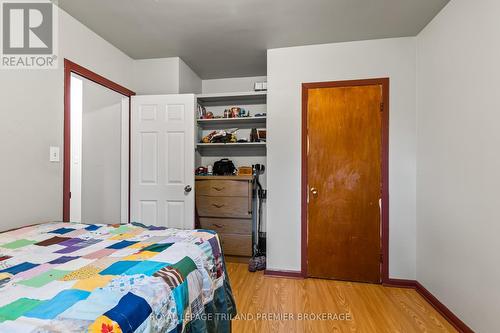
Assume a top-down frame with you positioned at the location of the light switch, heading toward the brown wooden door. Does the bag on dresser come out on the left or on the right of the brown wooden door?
left

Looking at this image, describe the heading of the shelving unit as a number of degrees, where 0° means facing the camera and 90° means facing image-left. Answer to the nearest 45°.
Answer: approximately 0°

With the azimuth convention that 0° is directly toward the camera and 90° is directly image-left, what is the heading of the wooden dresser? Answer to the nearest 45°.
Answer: approximately 0°

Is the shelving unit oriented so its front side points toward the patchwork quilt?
yes

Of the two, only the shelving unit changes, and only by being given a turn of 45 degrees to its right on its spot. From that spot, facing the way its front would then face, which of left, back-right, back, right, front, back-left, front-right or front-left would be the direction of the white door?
front

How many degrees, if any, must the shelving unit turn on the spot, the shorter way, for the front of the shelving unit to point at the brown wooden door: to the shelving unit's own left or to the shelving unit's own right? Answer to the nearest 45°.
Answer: approximately 45° to the shelving unit's own left

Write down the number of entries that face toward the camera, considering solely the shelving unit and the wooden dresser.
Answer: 2

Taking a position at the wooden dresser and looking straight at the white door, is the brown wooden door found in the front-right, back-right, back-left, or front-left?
back-left
